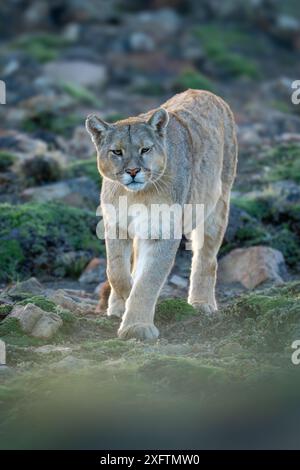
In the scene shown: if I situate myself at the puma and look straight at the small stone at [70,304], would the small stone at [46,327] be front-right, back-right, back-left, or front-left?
front-left

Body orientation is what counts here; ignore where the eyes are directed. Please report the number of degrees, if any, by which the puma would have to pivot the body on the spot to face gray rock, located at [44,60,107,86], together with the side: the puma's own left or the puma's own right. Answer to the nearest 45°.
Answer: approximately 135° to the puma's own right

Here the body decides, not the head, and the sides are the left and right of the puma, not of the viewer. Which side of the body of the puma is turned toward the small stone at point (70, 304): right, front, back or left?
right

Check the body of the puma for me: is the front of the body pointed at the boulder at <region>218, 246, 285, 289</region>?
no

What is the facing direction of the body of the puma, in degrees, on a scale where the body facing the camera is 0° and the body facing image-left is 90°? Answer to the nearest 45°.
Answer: approximately 45°

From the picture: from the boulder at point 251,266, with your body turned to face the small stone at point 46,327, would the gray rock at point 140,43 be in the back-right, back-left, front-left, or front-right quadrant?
back-right

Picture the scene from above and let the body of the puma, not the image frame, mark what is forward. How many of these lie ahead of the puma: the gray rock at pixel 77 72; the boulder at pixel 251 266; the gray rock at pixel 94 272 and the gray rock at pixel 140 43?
0

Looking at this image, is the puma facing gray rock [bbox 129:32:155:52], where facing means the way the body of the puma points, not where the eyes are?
no

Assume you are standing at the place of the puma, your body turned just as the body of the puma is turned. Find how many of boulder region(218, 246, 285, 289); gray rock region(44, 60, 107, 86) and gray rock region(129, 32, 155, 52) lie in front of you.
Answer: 0

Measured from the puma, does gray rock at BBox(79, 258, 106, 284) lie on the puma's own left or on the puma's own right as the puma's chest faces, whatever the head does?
on the puma's own right
